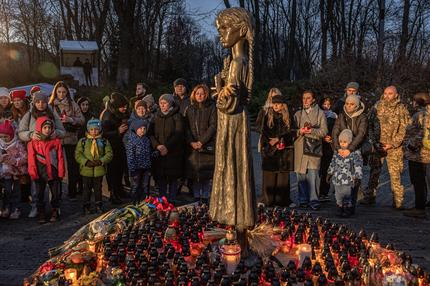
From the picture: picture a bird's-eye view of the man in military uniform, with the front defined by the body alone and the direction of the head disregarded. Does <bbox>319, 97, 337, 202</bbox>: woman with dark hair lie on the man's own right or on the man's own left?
on the man's own right

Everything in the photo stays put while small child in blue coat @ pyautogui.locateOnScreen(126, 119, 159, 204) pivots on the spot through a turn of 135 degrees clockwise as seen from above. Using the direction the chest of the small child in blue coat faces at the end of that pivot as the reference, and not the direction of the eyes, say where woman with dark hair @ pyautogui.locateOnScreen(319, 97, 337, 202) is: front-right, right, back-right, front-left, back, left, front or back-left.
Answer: back

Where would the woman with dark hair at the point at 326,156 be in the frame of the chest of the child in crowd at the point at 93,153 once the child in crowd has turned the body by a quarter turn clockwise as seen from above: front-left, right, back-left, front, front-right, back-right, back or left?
back

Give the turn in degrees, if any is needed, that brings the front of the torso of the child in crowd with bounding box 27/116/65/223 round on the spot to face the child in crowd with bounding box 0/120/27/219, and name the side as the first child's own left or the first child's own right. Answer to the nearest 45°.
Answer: approximately 135° to the first child's own right

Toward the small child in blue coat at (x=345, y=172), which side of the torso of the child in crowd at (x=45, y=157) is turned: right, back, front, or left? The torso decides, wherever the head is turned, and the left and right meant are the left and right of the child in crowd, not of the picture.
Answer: left

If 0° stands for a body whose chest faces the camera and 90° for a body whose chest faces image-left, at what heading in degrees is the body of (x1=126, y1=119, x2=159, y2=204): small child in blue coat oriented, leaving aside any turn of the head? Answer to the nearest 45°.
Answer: approximately 315°

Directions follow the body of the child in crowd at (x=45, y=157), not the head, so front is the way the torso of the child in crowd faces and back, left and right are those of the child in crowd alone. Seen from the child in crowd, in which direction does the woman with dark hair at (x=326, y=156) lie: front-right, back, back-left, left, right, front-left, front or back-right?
left
